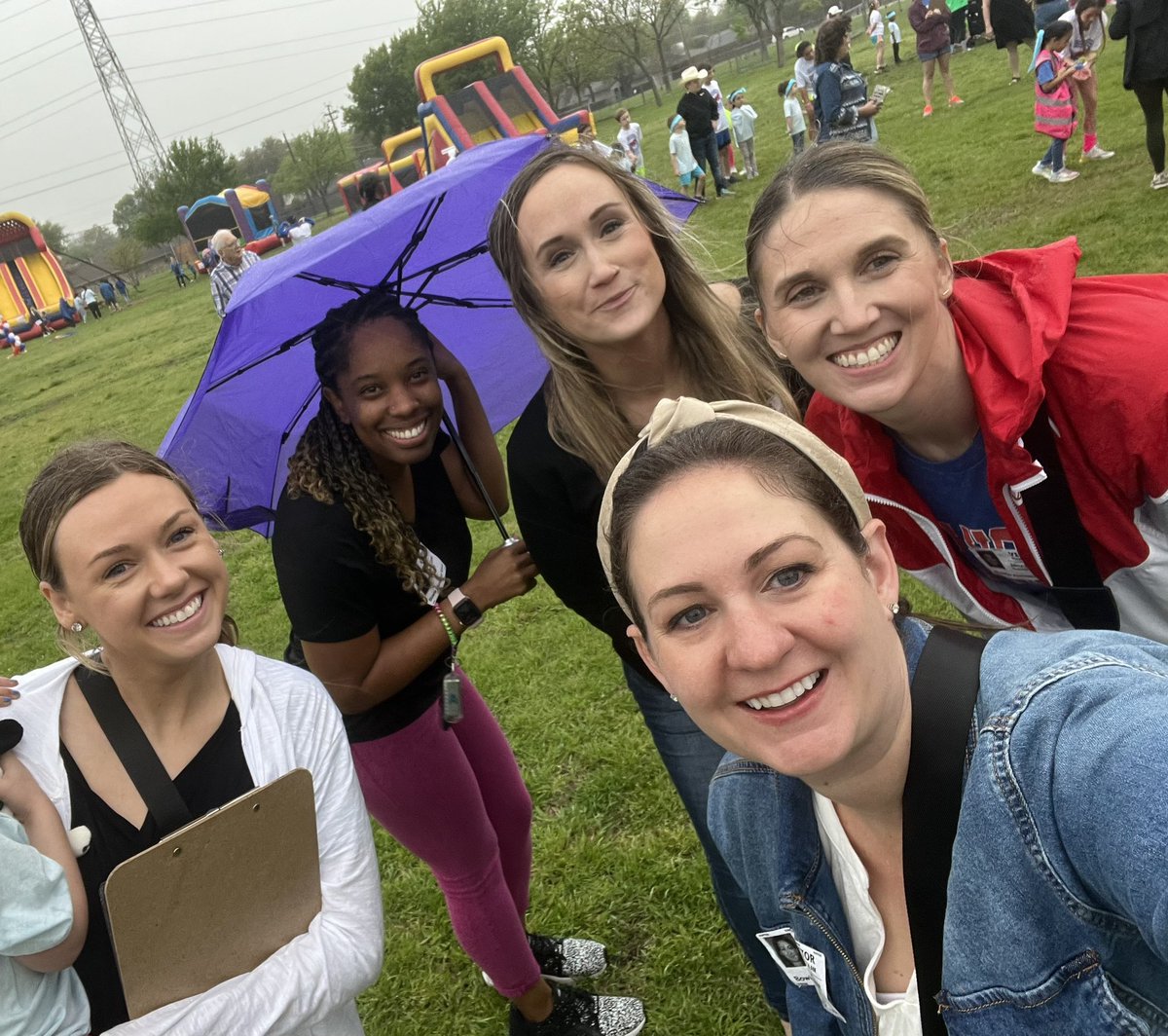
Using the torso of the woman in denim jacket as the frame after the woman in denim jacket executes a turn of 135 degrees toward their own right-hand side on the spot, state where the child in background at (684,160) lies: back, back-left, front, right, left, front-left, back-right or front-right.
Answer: front

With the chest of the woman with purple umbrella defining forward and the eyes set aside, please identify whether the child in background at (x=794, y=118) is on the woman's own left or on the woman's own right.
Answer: on the woman's own left

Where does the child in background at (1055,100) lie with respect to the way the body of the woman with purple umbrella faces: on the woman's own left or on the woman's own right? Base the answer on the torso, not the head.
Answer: on the woman's own left

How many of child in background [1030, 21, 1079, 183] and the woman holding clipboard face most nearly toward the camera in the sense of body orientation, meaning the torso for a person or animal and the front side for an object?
1

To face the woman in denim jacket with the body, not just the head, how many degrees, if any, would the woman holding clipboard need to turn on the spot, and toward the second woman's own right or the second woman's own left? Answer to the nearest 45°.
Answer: approximately 45° to the second woman's own left
